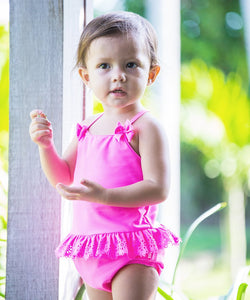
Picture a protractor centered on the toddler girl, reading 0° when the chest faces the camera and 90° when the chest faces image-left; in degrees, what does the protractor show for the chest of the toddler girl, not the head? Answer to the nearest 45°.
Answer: approximately 45°

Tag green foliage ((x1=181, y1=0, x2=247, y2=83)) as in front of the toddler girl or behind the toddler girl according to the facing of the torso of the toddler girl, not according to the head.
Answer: behind
